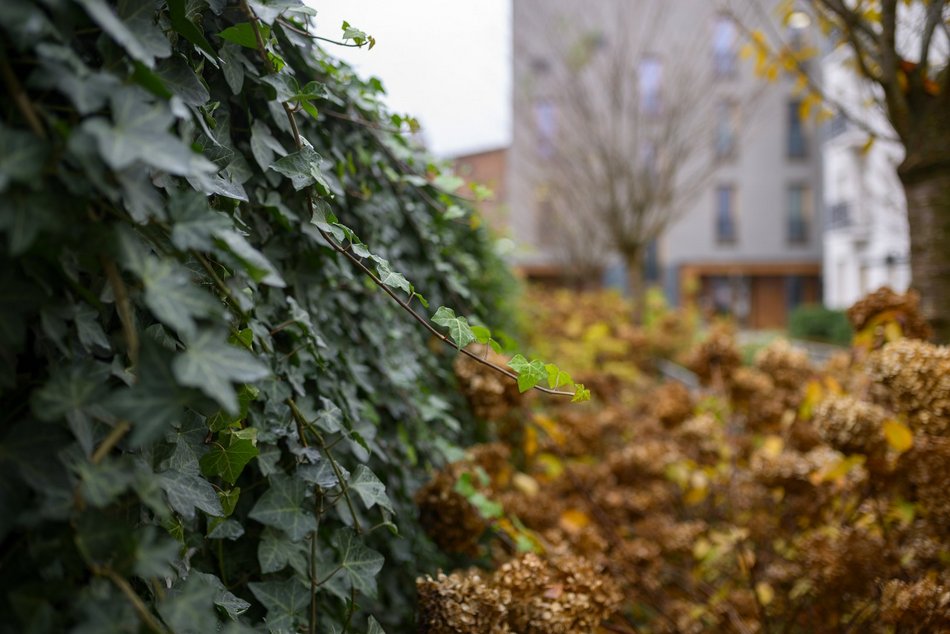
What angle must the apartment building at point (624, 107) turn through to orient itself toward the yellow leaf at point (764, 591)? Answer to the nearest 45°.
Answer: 0° — it already faces it

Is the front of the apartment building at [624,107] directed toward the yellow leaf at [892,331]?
yes

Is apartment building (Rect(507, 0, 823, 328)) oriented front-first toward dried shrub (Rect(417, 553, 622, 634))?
yes

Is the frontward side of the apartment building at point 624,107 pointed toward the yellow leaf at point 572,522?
yes

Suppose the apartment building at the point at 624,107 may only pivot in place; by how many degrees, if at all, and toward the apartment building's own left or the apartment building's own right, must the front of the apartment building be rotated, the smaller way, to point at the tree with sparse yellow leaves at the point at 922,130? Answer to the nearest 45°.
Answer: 0° — it already faces it

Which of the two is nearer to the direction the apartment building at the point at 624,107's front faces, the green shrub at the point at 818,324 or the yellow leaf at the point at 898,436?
the yellow leaf

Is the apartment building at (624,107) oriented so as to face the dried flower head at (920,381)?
yes

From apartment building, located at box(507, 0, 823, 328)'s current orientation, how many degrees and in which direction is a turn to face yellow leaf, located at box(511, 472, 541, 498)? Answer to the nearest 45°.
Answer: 0° — it already faces it

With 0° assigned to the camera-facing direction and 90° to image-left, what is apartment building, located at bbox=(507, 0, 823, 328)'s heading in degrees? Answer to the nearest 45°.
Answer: approximately 0°

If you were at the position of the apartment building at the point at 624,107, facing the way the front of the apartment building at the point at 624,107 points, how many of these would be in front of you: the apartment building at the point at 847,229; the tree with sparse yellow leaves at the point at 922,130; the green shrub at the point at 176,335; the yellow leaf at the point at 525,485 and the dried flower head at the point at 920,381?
4

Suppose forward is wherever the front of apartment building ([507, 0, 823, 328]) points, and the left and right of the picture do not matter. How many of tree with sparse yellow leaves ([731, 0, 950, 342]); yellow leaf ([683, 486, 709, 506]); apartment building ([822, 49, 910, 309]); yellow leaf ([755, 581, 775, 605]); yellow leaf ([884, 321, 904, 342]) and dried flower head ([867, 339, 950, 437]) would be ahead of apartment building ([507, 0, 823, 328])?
5

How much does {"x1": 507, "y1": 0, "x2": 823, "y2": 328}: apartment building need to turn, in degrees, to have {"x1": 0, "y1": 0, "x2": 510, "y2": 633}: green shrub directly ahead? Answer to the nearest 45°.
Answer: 0° — it already faces it
